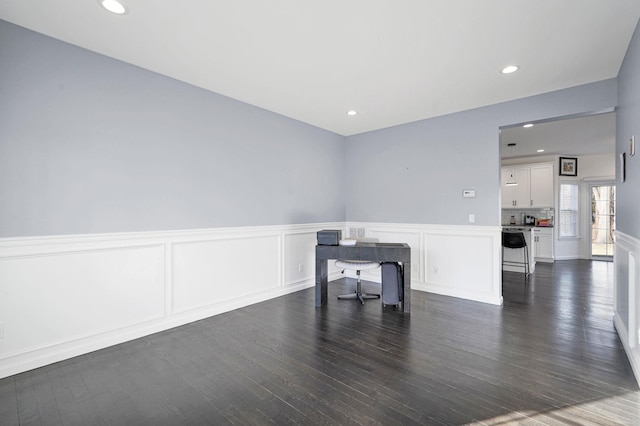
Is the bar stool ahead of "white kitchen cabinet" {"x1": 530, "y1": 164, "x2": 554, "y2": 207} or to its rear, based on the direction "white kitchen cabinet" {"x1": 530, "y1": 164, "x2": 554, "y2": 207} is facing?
ahead

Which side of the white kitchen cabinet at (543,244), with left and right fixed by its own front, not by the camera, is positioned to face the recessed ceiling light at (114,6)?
front

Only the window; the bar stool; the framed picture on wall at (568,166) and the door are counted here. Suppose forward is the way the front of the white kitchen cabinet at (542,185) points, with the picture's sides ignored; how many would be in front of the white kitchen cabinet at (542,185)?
1

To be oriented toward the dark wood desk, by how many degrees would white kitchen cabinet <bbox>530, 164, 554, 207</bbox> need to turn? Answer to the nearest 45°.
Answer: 0° — it already faces it

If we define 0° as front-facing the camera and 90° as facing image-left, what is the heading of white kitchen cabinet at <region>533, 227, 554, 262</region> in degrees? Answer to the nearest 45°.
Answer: approximately 0°

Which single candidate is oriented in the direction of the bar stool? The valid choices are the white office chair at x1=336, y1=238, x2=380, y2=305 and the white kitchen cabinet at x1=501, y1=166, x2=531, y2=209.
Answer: the white kitchen cabinet
